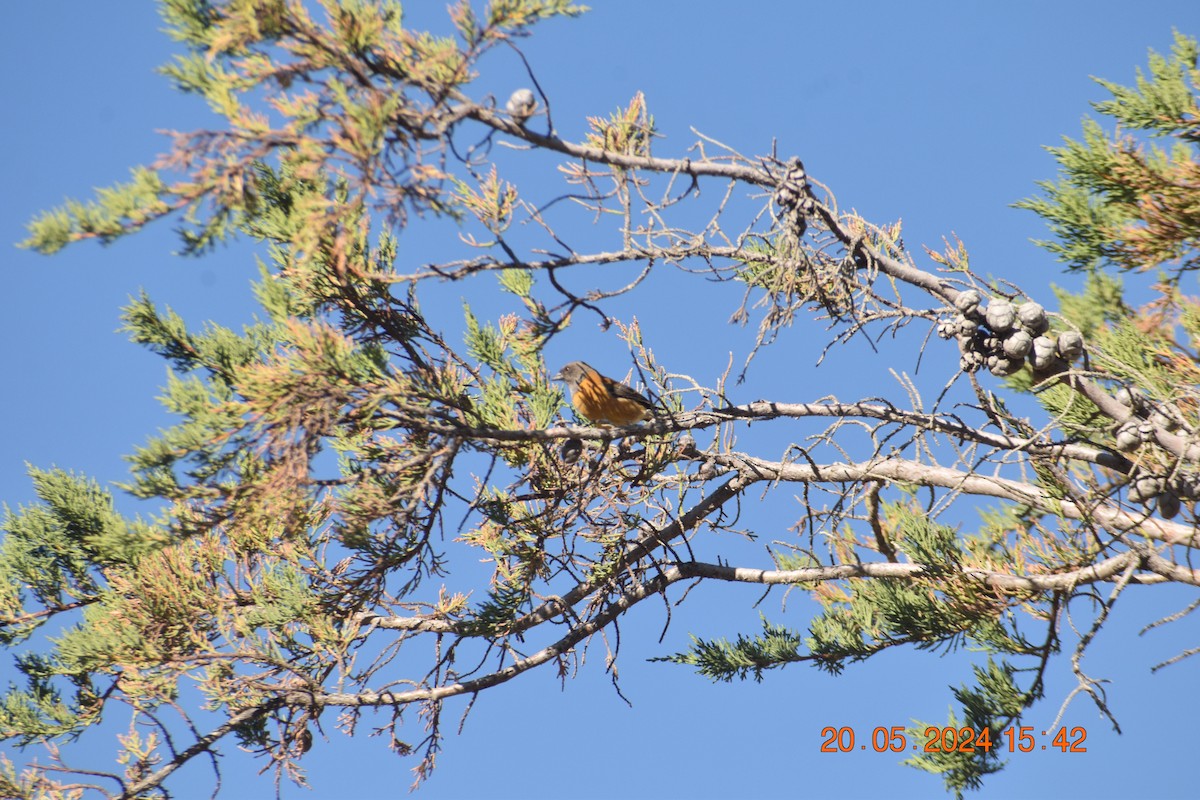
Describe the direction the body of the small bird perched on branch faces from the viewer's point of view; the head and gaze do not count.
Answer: to the viewer's left
